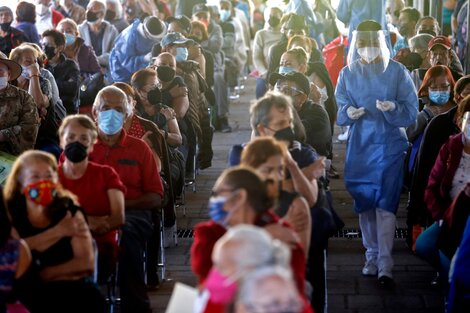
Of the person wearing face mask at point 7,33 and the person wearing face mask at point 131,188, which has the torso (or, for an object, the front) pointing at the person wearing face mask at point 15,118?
the person wearing face mask at point 7,33

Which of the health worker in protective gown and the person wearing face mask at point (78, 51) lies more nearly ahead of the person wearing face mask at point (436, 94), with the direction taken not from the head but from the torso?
the health worker in protective gown

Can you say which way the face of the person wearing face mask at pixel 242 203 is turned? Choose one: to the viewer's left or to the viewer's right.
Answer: to the viewer's left

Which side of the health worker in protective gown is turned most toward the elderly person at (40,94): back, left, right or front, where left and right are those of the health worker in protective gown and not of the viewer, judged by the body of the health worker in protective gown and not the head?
right

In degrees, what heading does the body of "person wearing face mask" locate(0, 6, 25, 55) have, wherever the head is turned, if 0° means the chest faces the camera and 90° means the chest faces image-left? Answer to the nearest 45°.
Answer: approximately 0°

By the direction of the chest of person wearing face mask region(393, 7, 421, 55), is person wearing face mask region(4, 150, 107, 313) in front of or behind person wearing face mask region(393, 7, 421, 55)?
in front

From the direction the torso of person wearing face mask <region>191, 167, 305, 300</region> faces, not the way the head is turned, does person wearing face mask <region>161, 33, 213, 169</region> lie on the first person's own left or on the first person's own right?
on the first person's own right

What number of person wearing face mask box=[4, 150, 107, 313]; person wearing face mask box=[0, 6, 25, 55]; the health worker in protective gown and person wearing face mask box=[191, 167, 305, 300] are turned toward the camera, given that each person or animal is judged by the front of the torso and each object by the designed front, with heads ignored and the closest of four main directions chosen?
3
